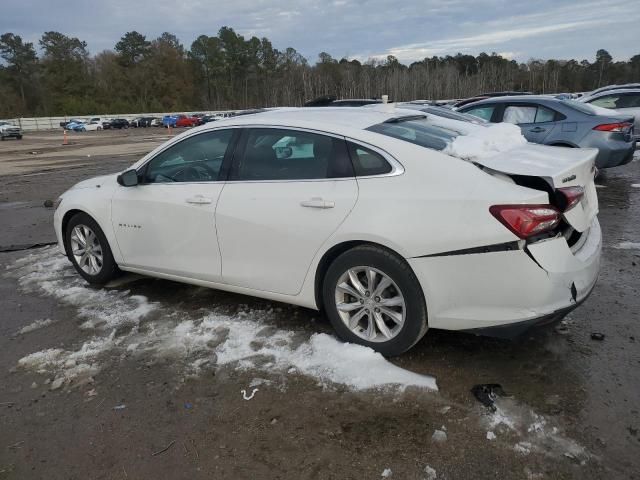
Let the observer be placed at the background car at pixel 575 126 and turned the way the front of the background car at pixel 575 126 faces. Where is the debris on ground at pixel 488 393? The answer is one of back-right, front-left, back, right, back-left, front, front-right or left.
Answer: back-left

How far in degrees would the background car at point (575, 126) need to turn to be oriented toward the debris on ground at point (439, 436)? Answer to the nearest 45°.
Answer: approximately 135° to its left

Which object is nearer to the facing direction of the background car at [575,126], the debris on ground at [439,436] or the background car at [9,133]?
the background car

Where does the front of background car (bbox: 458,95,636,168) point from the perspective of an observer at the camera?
facing away from the viewer and to the left of the viewer

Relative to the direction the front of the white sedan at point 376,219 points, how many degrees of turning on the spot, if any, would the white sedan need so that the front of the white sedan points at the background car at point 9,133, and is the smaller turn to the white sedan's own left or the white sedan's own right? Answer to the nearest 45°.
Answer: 0° — it already faces it

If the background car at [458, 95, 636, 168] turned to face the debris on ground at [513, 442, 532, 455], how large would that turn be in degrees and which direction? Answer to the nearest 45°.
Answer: approximately 135° to its left

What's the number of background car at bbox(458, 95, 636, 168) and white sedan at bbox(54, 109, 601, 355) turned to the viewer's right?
0

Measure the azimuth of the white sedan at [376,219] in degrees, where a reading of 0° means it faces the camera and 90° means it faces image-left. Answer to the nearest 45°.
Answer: approximately 135°

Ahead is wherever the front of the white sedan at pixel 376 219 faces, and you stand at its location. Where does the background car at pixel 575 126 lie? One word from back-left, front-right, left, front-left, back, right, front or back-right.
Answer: right

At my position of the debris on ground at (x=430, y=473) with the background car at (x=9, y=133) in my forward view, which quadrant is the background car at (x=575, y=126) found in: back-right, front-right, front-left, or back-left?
front-right

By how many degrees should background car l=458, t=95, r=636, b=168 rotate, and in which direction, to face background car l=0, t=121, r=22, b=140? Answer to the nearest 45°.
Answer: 0° — it already faces it

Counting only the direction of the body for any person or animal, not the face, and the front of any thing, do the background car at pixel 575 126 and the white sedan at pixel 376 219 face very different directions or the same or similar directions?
same or similar directions

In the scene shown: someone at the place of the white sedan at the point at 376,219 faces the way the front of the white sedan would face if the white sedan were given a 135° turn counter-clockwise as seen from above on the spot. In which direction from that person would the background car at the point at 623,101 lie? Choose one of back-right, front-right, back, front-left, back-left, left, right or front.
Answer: back-left

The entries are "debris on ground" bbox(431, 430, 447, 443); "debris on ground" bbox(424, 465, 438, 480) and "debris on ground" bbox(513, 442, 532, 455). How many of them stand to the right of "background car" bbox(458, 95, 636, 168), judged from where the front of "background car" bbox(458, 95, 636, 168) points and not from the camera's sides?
0
